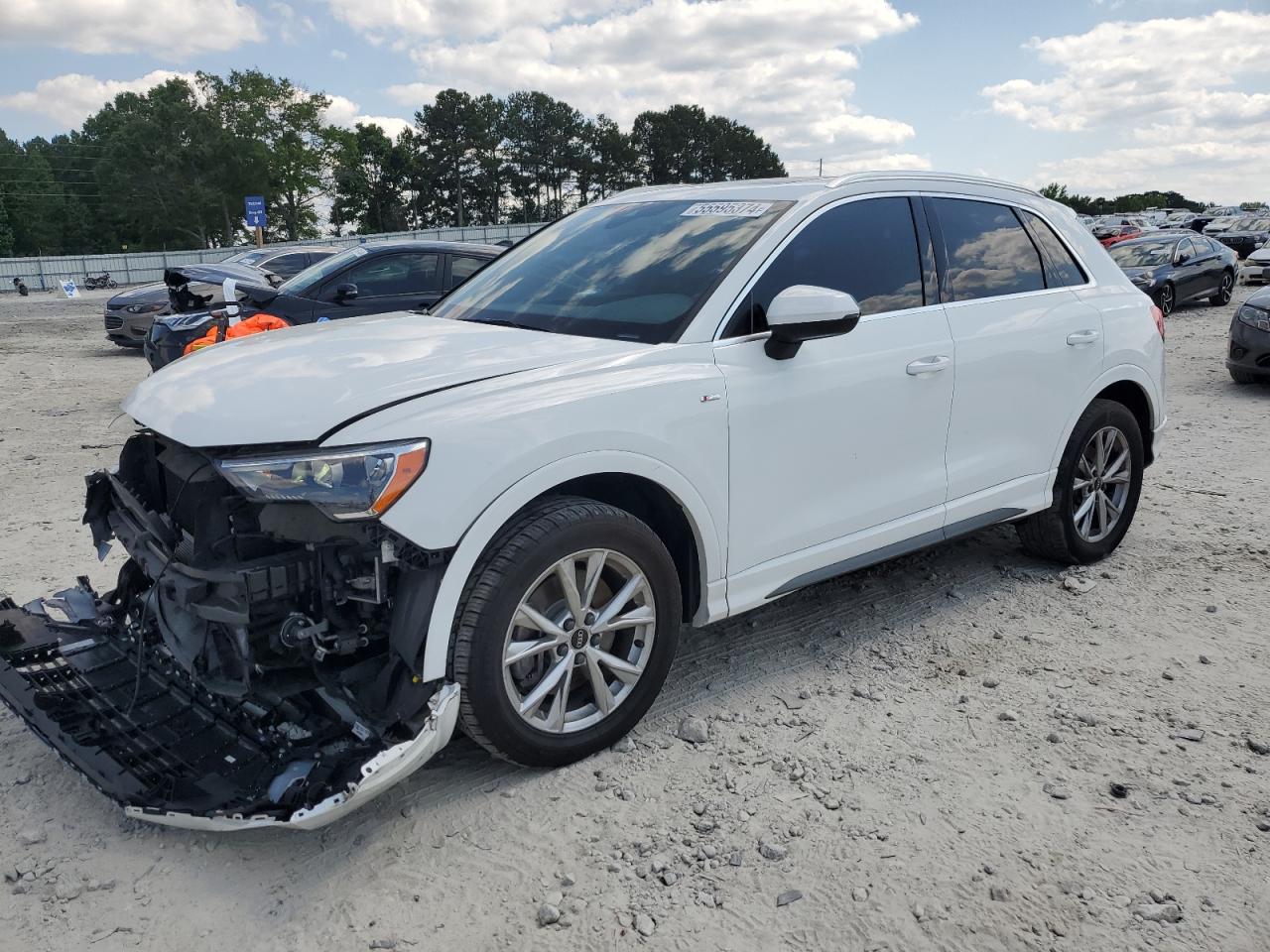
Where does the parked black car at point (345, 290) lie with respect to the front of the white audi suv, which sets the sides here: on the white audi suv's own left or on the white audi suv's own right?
on the white audi suv's own right

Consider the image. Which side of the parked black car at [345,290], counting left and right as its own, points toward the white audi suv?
left

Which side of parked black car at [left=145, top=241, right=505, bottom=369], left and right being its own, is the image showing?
left

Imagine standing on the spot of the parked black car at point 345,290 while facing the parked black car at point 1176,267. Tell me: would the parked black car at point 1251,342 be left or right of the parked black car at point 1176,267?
right

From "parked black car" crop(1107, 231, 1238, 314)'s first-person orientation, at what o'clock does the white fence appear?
The white fence is roughly at 2 o'clock from the parked black car.

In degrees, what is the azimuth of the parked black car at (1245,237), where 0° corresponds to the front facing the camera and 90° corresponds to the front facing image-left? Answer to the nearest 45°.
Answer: approximately 45°

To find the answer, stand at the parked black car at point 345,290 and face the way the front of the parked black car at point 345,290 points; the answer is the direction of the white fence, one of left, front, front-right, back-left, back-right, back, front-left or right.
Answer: right

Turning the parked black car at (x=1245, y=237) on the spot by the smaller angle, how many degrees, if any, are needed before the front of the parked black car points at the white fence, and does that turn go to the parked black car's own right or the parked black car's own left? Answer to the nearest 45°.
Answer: approximately 45° to the parked black car's own right

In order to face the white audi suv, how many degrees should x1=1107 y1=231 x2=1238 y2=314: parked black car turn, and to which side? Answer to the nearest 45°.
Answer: approximately 45° to its left

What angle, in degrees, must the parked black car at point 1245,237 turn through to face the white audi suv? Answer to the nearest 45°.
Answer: approximately 45° to its left

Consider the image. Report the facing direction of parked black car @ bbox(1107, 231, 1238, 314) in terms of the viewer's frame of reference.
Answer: facing the viewer and to the left of the viewer

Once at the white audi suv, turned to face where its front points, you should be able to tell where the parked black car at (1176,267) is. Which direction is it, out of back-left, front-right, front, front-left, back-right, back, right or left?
back
